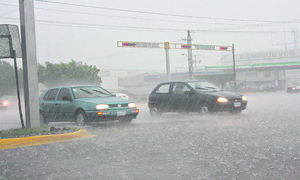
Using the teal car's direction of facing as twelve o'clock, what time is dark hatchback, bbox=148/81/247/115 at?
The dark hatchback is roughly at 10 o'clock from the teal car.

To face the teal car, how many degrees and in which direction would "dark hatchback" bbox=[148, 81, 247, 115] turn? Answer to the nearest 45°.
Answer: approximately 90° to its right

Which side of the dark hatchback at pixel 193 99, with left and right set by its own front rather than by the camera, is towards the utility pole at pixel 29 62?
right

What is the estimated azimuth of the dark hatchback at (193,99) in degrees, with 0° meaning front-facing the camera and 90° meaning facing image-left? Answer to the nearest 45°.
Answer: approximately 315°

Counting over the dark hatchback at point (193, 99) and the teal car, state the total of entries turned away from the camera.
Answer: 0

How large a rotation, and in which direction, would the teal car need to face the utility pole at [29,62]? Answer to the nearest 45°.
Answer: approximately 90° to its right

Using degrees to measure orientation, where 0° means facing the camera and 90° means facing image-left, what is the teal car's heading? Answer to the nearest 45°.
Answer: approximately 315°
